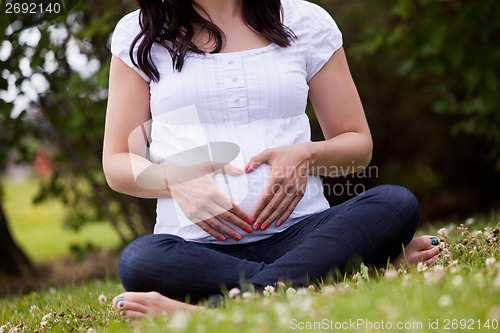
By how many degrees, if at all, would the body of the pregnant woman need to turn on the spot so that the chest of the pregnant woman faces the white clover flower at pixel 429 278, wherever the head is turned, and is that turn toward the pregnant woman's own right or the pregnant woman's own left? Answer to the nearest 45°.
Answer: approximately 45° to the pregnant woman's own left

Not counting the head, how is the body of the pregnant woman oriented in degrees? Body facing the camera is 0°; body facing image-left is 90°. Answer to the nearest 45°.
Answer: approximately 0°

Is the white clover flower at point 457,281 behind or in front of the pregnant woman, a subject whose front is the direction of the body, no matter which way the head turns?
in front

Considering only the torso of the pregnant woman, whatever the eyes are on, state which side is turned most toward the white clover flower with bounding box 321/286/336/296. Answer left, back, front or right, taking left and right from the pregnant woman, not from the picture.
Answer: front

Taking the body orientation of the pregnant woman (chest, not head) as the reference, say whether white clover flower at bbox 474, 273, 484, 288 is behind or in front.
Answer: in front
